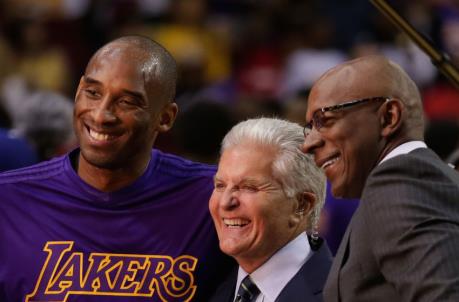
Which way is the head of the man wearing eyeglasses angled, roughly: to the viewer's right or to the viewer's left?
to the viewer's left

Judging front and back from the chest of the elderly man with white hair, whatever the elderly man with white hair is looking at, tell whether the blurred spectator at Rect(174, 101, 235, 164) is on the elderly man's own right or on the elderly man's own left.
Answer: on the elderly man's own right

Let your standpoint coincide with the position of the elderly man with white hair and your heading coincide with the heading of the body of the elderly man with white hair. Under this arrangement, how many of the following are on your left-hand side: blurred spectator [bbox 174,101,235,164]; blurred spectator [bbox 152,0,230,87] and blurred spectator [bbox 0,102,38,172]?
0

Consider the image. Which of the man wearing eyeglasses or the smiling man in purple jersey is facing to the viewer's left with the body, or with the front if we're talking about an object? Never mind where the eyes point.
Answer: the man wearing eyeglasses

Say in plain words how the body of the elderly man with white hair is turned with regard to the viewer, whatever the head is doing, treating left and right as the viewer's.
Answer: facing the viewer and to the left of the viewer

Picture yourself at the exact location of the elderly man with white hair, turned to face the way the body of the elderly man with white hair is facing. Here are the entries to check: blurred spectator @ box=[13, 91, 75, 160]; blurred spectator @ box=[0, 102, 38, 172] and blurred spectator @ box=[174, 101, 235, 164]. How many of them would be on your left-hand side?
0

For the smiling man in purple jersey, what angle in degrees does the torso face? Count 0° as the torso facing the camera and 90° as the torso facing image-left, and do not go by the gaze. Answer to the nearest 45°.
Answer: approximately 0°

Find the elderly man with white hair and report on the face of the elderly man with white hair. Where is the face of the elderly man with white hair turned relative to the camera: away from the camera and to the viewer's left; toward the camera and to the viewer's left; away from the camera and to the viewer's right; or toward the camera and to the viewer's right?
toward the camera and to the viewer's left

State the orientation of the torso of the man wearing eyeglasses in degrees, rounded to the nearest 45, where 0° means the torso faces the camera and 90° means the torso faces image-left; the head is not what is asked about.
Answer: approximately 90°

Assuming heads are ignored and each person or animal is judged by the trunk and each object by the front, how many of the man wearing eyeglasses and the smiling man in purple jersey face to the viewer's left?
1

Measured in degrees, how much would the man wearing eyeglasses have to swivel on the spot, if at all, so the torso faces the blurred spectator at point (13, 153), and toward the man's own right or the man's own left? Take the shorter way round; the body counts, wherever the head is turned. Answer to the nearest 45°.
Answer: approximately 45° to the man's own right

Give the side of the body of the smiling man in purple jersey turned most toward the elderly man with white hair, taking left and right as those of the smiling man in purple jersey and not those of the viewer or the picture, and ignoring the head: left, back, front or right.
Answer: left

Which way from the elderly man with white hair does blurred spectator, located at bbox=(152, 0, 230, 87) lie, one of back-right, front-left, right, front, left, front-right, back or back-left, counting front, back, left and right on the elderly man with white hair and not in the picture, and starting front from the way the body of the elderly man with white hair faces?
back-right
